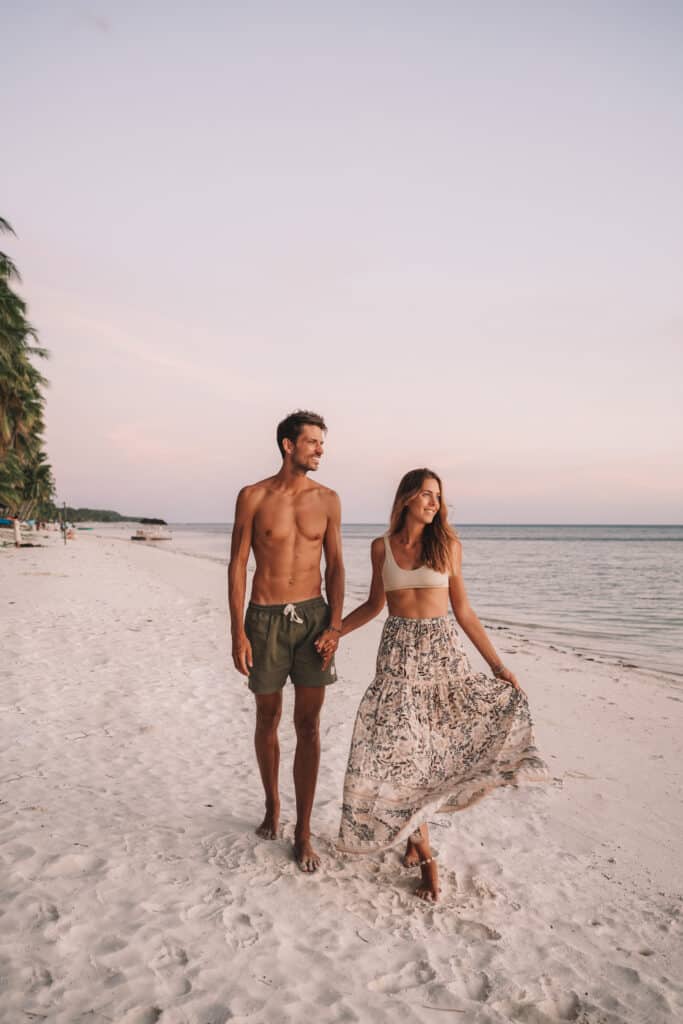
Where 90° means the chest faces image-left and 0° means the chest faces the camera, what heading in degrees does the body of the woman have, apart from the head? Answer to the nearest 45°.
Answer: approximately 0°

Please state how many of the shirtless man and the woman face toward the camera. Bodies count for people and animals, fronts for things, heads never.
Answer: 2

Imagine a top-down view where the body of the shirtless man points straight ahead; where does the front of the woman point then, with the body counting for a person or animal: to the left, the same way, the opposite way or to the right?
the same way

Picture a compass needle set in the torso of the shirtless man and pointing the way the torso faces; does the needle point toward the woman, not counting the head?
no

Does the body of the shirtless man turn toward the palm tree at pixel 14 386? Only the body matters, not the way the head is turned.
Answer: no

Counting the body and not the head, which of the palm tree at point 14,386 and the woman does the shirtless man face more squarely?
the woman

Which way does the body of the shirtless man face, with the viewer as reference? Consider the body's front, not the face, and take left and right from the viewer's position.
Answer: facing the viewer

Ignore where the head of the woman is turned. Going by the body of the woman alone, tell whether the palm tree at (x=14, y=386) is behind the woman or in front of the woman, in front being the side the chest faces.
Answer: behind
